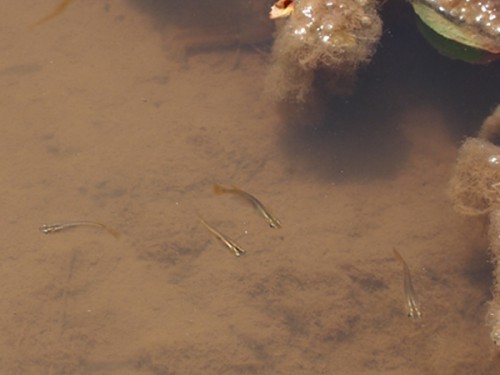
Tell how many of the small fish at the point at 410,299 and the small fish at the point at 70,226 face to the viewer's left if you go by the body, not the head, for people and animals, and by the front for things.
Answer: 1

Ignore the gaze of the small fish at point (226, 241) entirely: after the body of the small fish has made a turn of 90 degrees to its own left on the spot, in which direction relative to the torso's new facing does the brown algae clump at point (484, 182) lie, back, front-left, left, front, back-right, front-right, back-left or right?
front-right

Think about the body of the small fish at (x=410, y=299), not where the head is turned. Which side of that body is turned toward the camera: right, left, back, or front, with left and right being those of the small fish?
front

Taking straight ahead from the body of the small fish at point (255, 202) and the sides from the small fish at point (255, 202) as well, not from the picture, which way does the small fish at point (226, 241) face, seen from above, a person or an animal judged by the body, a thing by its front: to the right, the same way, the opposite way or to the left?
the same way

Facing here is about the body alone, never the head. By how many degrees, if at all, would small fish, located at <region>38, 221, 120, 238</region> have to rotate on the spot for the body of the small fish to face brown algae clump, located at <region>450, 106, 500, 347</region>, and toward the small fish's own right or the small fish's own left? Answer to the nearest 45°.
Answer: approximately 180°

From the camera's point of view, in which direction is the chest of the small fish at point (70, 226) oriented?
to the viewer's left

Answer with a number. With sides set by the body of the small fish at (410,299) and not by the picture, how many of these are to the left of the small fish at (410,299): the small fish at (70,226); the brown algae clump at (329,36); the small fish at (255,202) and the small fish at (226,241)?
0

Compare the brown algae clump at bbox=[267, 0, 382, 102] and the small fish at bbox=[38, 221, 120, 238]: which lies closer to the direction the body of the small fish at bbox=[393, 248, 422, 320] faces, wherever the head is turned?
the small fish

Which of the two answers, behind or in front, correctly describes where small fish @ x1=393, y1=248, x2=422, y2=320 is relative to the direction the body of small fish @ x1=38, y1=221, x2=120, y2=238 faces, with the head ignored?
behind

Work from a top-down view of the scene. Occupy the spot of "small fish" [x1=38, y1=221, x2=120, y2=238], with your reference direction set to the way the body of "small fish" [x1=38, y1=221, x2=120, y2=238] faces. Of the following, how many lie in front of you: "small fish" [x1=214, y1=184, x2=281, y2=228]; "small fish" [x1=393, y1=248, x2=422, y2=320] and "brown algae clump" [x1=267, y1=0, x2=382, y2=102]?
0

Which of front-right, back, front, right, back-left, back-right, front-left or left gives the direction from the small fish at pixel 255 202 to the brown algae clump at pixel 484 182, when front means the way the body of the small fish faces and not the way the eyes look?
front-left
